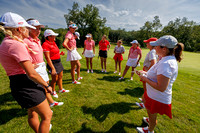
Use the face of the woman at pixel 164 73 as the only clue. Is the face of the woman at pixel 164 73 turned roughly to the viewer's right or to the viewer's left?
to the viewer's left

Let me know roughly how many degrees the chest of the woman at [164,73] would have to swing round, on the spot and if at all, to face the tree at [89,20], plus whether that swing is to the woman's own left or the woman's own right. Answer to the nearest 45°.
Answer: approximately 45° to the woman's own right

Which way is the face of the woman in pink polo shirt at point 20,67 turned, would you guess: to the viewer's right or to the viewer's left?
to the viewer's right

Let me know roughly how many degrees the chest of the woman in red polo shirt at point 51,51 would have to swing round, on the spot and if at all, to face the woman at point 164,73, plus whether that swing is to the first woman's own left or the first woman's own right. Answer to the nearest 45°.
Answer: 0° — they already face them

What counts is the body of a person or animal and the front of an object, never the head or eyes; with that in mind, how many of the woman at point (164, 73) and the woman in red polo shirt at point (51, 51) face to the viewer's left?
1

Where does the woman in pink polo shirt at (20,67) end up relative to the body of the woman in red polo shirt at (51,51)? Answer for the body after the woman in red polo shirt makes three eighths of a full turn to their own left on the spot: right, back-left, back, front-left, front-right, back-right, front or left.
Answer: back

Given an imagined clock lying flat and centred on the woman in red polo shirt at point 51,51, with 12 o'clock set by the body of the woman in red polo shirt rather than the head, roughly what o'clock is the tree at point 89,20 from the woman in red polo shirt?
The tree is roughly at 8 o'clock from the woman in red polo shirt.

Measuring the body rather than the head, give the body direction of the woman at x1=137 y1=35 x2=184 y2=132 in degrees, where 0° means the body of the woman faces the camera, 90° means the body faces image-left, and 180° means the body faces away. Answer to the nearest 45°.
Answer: approximately 90°

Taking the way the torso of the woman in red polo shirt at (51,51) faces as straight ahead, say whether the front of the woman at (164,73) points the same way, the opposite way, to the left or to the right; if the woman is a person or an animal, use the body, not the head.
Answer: the opposite way

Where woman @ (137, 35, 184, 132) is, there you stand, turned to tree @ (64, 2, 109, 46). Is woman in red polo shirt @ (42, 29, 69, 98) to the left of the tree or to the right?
left

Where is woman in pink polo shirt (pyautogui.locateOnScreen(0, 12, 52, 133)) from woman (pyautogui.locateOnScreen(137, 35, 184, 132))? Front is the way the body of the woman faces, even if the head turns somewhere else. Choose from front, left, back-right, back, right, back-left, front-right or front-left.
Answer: front-left

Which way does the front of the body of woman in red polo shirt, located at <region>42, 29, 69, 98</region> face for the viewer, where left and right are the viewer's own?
facing the viewer and to the right of the viewer

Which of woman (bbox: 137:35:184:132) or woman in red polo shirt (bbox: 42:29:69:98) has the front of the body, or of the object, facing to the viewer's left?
the woman
